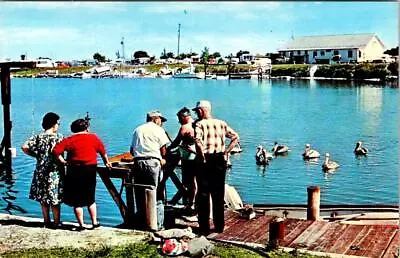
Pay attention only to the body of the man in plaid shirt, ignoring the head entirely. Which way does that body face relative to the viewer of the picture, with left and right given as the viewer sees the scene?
facing away from the viewer and to the left of the viewer

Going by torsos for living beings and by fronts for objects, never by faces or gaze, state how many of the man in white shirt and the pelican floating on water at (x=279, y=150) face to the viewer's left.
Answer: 1

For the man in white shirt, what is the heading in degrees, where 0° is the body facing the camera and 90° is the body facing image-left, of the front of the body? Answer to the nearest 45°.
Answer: approximately 225°

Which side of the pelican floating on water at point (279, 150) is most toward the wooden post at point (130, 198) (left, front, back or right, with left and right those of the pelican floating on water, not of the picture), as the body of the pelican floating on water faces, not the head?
left

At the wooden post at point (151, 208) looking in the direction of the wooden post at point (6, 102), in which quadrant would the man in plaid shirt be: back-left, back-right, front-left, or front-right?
back-right

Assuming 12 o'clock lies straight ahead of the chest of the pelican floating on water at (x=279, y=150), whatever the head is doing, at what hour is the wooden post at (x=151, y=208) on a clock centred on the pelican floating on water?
The wooden post is roughly at 9 o'clock from the pelican floating on water.

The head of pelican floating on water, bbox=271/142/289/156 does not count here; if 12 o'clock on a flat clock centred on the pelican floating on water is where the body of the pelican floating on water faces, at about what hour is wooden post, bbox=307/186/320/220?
The wooden post is roughly at 9 o'clock from the pelican floating on water.

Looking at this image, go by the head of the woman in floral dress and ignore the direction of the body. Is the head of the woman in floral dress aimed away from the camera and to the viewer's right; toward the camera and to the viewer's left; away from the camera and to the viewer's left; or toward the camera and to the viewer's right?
away from the camera and to the viewer's right

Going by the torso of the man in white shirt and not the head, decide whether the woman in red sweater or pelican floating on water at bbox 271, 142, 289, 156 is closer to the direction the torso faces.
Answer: the pelican floating on water

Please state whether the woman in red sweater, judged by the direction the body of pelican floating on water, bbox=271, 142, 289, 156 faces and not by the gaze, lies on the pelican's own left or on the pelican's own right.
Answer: on the pelican's own left

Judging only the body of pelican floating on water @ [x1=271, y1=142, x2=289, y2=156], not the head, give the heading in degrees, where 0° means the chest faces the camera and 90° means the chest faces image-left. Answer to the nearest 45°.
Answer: approximately 90°

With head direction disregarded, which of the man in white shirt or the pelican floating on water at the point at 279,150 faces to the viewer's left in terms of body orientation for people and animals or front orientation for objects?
the pelican floating on water
